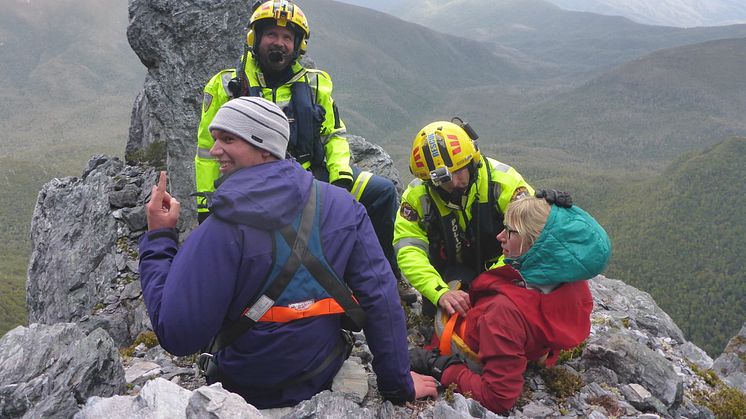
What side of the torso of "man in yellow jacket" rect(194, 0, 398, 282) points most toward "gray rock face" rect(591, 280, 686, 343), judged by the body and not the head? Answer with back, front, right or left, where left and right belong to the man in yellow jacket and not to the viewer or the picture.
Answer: left

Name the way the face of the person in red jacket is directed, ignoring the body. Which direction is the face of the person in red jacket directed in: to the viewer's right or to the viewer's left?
to the viewer's left

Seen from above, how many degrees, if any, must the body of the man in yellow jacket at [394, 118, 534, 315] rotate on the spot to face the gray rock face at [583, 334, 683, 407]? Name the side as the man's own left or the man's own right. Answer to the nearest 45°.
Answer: approximately 90° to the man's own left

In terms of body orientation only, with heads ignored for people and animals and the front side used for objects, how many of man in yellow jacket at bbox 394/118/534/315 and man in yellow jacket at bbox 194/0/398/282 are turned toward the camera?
2

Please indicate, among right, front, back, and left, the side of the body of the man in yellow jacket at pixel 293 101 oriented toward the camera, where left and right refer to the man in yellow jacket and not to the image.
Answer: front

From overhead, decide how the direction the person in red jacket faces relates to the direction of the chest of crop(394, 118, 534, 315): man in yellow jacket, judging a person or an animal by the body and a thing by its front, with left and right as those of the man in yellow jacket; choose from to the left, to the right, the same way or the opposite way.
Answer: to the right

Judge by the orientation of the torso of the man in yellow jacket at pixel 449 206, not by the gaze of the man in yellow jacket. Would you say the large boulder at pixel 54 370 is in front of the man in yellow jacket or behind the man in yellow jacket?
in front

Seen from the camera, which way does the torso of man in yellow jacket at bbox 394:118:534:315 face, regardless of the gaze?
toward the camera

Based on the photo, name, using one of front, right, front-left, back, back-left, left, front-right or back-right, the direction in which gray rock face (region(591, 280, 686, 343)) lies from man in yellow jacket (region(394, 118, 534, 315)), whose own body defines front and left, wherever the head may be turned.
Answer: back-left

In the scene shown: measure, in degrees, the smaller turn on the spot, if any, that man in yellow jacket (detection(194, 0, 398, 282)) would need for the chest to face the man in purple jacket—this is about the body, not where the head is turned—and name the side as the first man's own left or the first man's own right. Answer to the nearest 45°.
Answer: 0° — they already face them

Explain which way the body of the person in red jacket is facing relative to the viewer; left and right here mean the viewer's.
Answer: facing to the left of the viewer

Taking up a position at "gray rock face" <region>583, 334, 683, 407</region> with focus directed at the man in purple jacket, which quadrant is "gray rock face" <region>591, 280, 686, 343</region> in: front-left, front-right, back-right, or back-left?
back-right
